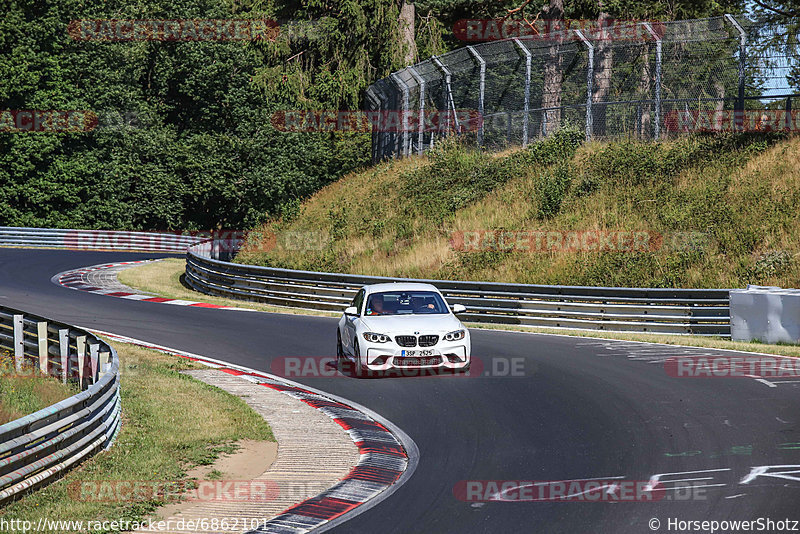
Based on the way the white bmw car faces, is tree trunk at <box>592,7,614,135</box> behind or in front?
behind

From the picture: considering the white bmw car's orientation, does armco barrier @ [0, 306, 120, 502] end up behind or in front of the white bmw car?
in front

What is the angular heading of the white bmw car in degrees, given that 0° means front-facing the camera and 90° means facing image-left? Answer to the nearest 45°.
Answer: approximately 0°

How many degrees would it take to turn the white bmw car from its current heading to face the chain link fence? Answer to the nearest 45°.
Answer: approximately 180°

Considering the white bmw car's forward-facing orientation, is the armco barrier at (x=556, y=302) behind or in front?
behind
